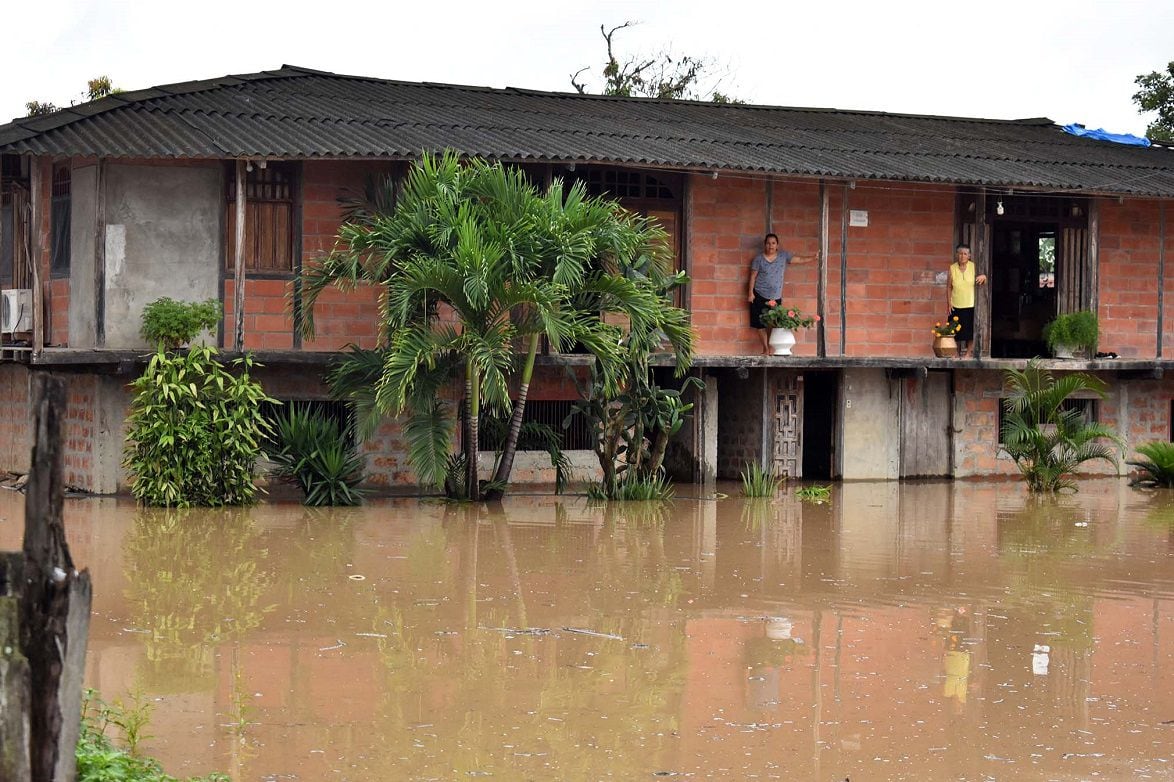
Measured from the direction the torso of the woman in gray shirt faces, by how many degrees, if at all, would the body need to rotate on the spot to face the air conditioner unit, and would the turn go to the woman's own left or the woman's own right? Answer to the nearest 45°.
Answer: approximately 45° to the woman's own right

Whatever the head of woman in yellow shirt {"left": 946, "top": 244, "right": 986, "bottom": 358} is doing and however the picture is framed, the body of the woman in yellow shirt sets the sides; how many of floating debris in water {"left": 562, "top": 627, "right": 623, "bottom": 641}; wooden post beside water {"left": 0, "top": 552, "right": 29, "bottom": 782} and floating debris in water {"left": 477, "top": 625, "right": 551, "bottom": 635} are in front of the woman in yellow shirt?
3

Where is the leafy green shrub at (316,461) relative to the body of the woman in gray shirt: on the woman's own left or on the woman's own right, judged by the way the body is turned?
on the woman's own right

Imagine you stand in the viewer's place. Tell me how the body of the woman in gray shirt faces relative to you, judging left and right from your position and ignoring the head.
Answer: facing the viewer

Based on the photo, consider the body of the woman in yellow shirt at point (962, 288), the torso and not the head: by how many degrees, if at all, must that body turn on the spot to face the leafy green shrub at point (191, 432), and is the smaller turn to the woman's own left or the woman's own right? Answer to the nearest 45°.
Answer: approximately 45° to the woman's own right

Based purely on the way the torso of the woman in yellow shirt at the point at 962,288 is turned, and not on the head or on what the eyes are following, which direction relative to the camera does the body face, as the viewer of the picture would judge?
toward the camera

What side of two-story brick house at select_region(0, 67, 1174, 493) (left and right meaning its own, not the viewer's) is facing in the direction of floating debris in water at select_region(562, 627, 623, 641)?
front

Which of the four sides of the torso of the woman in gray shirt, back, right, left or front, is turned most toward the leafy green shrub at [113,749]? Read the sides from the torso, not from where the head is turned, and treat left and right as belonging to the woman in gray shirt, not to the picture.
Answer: front

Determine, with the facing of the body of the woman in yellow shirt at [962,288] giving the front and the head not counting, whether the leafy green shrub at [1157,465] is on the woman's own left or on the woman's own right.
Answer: on the woman's own left

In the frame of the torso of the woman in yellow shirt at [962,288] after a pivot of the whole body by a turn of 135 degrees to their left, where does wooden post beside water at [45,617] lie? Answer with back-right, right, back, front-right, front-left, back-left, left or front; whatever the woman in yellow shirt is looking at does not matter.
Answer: back-right
